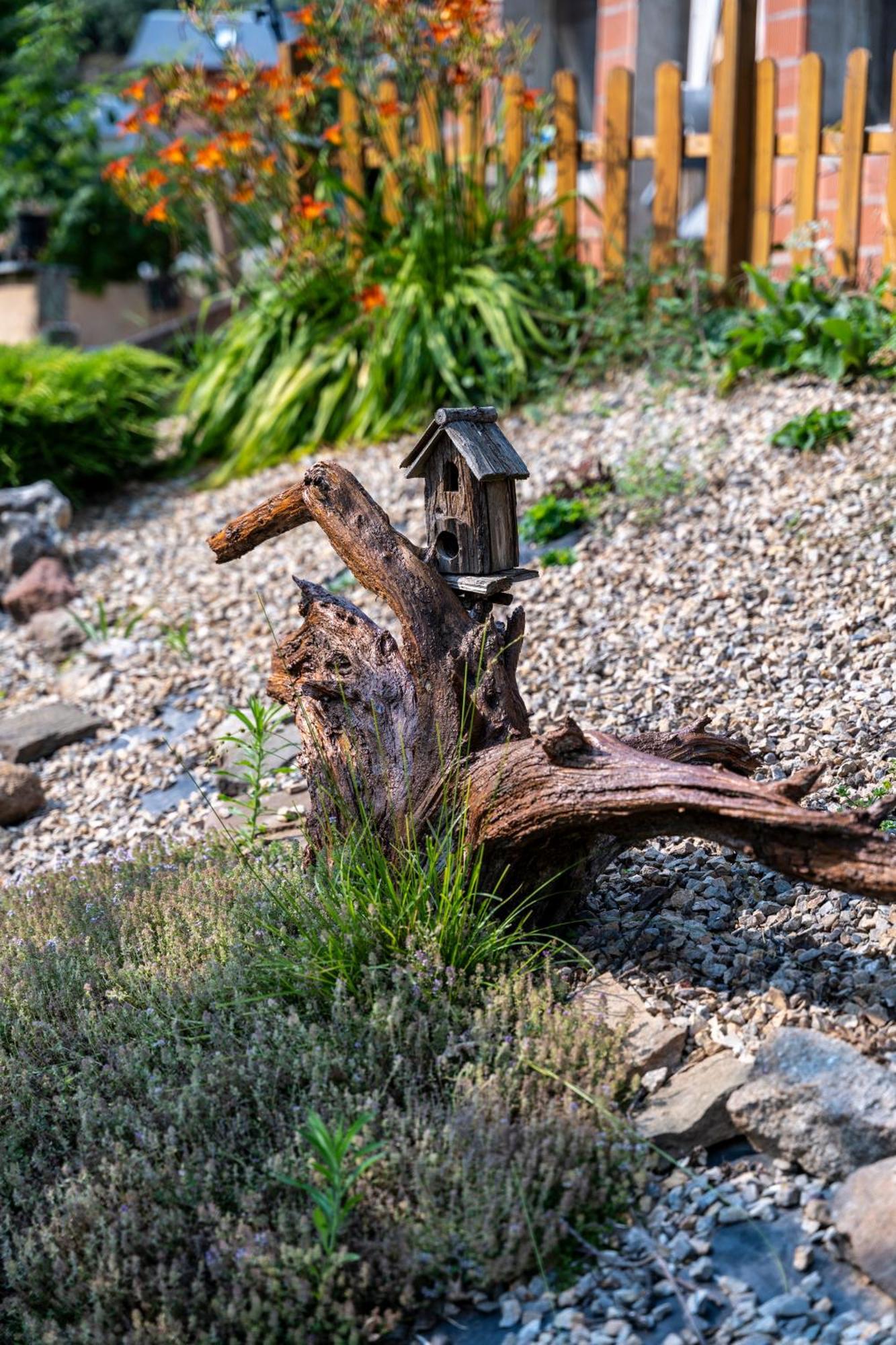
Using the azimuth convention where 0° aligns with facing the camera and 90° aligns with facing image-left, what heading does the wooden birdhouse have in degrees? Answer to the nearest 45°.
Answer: approximately 45°

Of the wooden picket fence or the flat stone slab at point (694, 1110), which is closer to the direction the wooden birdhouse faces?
the flat stone slab

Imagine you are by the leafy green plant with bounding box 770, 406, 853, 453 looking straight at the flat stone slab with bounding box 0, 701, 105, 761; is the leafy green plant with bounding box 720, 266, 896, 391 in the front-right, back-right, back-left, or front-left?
back-right

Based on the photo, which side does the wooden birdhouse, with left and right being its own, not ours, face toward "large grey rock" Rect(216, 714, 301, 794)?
right

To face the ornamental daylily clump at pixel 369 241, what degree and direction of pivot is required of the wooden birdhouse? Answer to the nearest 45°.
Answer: approximately 135° to its right

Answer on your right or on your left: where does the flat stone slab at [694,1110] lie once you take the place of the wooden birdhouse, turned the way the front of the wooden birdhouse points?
on your left

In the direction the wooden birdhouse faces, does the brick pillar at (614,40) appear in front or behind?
behind

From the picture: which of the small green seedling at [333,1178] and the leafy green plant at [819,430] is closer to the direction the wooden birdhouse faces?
the small green seedling

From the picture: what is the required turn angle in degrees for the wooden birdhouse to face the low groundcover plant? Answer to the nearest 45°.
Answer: approximately 45° to its left

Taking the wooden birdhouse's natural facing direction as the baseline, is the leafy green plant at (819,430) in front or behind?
behind

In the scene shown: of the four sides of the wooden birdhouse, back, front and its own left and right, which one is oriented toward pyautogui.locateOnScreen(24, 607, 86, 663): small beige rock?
right
